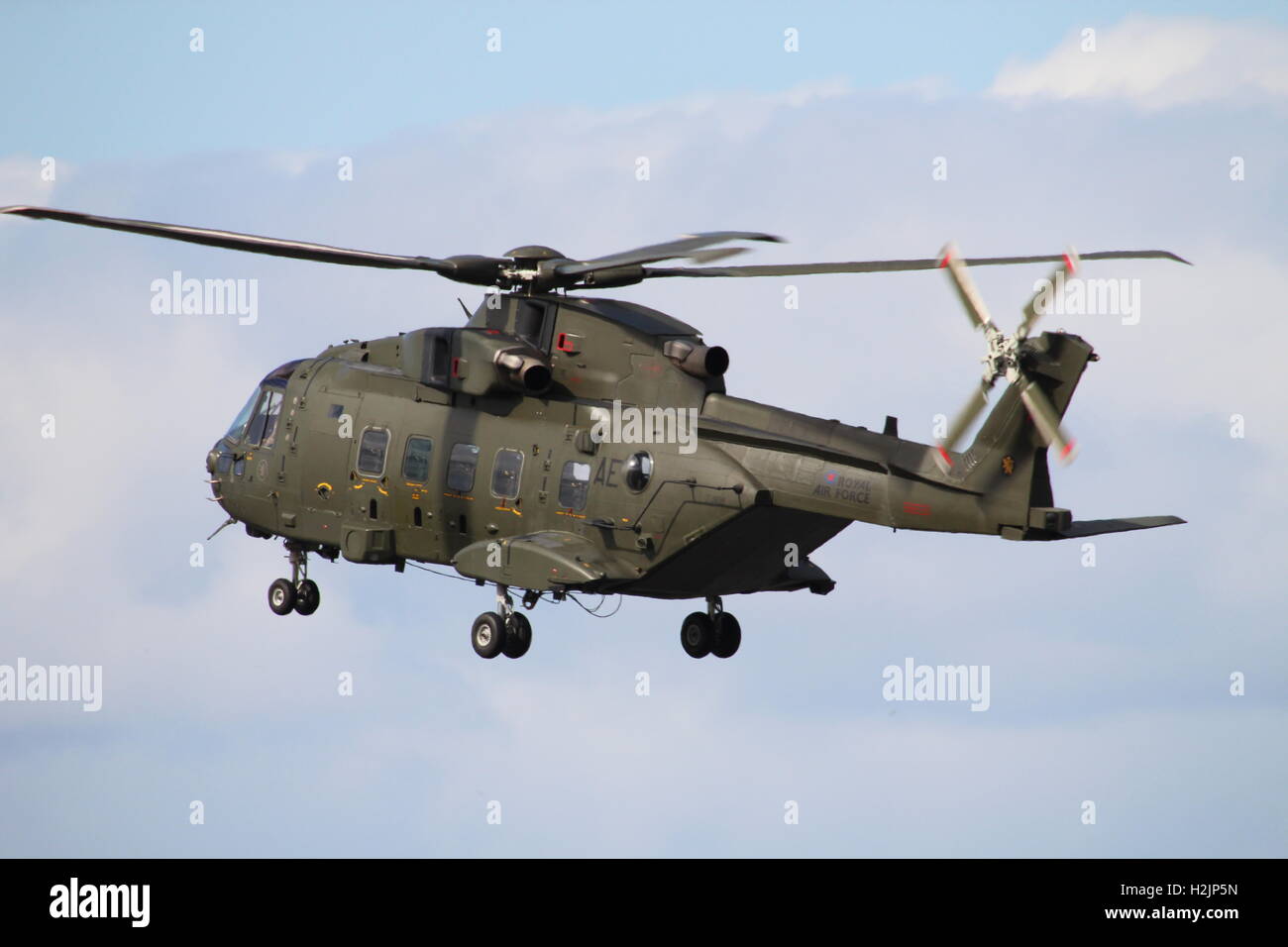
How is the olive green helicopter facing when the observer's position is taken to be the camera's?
facing away from the viewer and to the left of the viewer
